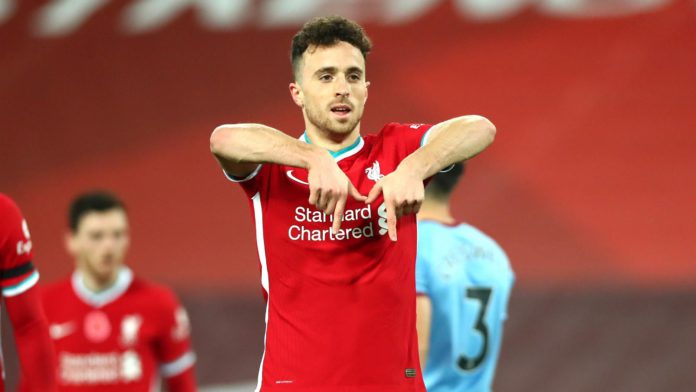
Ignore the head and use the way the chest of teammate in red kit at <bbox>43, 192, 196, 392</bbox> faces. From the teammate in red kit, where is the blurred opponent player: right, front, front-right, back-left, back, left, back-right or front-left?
front-left

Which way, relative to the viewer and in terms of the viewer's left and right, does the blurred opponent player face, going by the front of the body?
facing away from the viewer and to the left of the viewer

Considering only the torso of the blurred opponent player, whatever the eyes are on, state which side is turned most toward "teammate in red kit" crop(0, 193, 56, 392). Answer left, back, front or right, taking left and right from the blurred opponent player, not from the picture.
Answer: left

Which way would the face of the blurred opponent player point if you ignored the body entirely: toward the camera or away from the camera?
away from the camera

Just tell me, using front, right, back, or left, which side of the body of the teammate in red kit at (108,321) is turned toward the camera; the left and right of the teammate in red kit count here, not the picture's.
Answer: front
